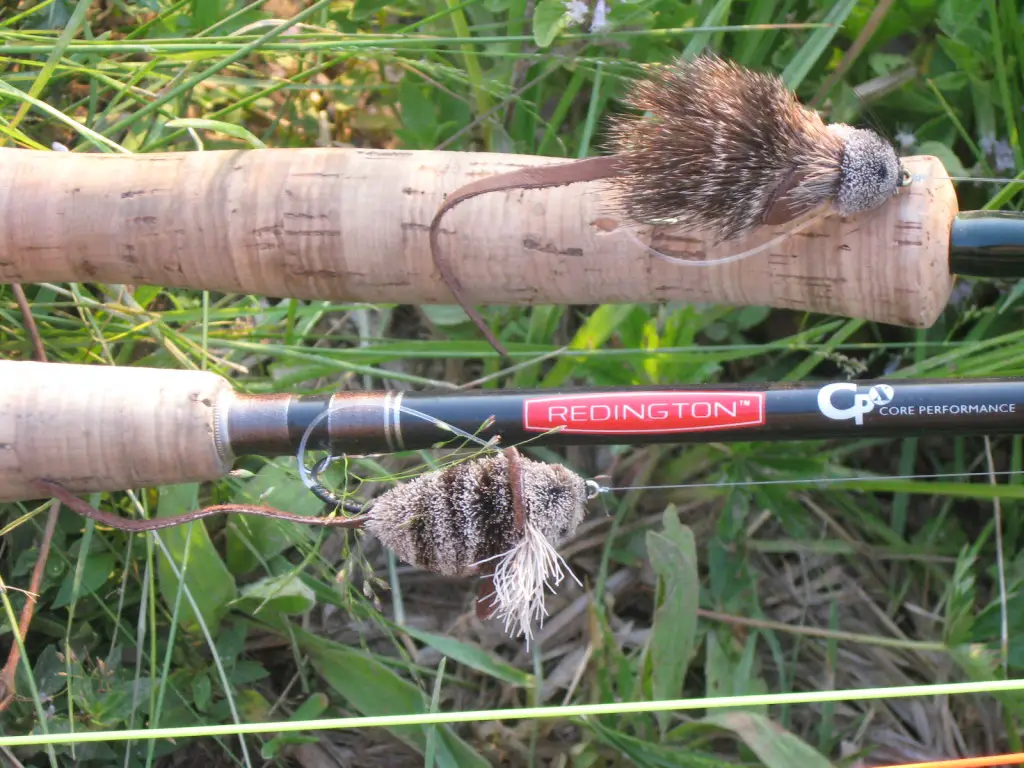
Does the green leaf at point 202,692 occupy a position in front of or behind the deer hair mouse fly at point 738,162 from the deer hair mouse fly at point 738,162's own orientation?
behind

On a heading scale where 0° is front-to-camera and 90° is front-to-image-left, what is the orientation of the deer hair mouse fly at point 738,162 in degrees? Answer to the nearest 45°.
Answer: approximately 270°

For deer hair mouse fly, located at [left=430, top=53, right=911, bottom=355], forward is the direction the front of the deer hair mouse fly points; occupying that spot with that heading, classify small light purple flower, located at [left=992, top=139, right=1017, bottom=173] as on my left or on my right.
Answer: on my left
